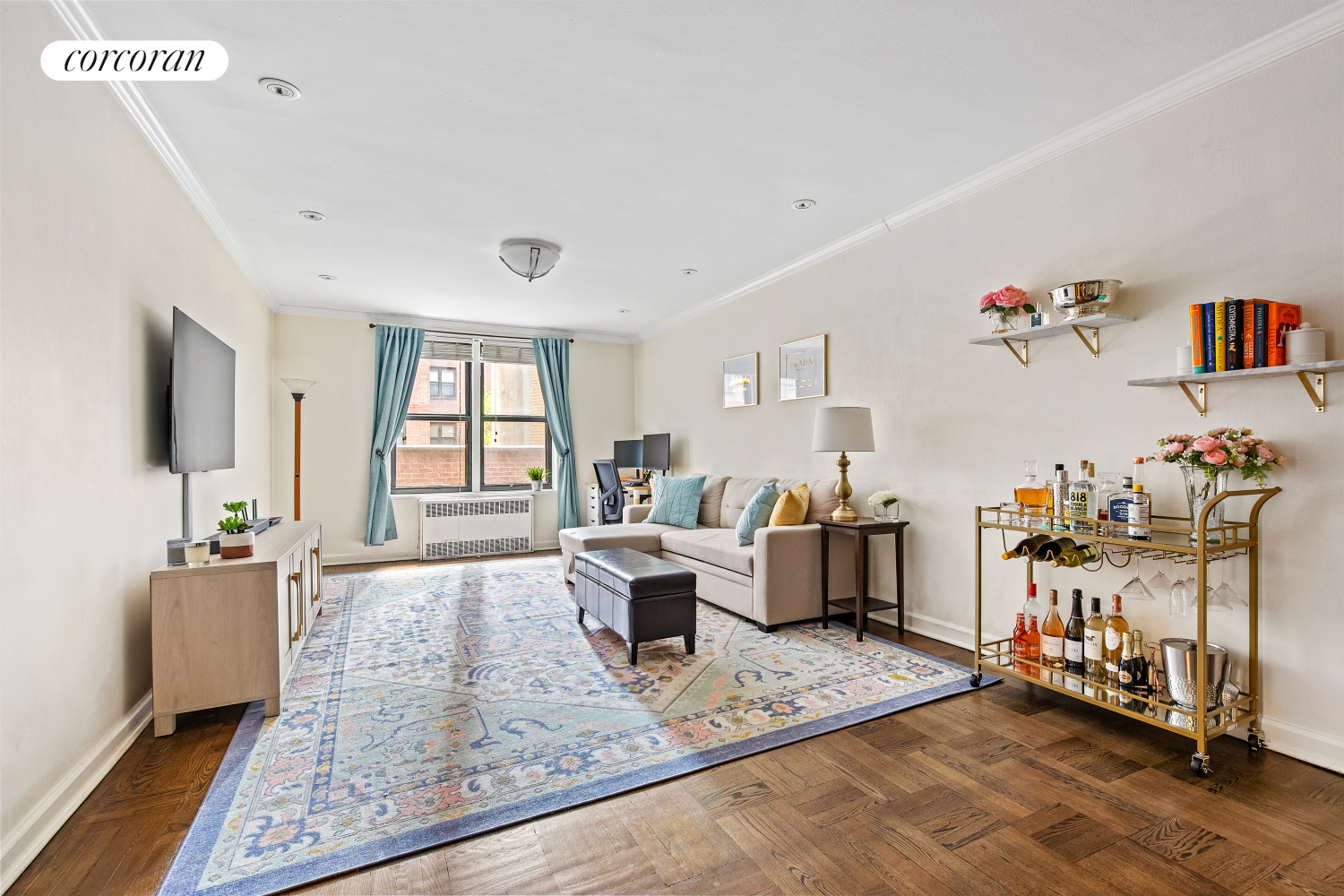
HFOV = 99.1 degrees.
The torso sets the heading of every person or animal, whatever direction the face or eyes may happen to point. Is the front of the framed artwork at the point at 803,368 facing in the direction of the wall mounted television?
yes

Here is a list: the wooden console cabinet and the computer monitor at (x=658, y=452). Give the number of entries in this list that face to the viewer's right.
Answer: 1

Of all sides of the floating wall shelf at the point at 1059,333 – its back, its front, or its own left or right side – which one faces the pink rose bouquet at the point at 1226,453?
left

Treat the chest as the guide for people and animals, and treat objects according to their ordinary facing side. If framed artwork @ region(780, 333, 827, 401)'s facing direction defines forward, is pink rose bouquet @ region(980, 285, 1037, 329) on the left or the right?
on its left

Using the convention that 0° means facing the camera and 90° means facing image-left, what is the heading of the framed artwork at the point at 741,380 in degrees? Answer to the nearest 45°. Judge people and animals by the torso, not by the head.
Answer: approximately 45°

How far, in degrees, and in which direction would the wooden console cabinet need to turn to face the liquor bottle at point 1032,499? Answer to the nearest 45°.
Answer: approximately 45° to its right

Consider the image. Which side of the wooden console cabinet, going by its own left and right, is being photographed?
right

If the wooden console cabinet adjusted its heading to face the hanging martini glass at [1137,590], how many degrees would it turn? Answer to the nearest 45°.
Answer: approximately 45° to its right

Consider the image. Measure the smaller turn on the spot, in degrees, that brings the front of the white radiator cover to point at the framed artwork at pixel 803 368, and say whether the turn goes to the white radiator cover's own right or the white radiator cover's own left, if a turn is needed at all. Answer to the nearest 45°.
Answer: approximately 45° to the white radiator cover's own left

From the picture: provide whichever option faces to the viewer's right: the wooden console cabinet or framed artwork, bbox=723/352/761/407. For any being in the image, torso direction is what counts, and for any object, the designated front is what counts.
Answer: the wooden console cabinet

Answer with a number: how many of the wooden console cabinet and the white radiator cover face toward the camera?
1

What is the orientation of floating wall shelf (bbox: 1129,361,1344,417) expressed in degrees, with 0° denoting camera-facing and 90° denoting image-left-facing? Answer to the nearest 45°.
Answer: approximately 45°
